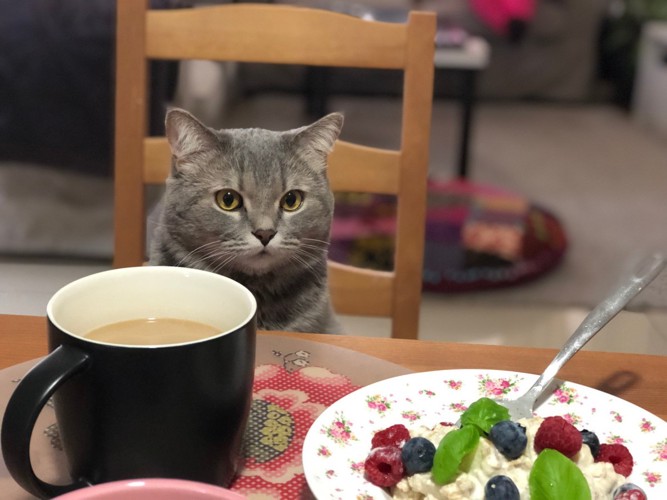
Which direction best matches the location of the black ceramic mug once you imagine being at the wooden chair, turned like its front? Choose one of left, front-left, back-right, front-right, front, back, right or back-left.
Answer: front

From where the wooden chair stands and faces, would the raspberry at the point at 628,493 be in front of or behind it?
in front

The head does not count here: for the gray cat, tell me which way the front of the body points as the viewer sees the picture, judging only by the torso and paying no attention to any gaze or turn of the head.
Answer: toward the camera

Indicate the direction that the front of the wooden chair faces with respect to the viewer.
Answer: facing the viewer

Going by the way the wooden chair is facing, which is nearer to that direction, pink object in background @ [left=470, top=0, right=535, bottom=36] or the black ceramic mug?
the black ceramic mug

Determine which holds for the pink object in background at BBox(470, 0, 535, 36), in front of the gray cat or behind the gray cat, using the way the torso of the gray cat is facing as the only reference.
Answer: behind

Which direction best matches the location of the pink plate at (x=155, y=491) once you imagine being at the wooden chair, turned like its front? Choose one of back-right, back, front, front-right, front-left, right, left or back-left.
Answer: front
